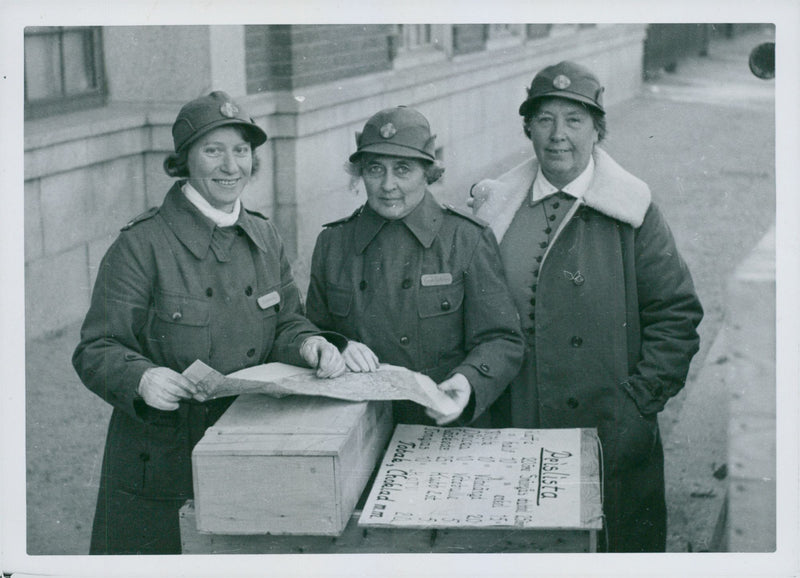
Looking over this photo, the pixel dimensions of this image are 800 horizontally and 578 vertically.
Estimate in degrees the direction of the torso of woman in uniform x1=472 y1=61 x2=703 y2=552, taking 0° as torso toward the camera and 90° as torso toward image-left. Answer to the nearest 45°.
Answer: approximately 45°

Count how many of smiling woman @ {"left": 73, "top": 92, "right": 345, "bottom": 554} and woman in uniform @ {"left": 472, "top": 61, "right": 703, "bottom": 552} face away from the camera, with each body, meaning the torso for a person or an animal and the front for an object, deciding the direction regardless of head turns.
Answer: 0

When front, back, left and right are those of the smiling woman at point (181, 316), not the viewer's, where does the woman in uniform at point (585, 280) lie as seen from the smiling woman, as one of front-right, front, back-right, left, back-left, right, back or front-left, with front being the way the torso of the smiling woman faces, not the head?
front-left

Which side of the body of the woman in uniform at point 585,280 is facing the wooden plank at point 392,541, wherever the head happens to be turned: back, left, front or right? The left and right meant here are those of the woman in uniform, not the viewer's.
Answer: front

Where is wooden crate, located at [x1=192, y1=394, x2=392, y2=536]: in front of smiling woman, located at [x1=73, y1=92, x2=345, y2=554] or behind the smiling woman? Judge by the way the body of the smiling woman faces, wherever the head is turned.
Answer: in front

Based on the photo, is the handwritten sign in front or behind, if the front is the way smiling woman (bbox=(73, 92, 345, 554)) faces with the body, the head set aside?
in front

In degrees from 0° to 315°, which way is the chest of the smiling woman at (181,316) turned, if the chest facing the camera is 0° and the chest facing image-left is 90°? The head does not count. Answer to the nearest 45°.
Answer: approximately 315°
